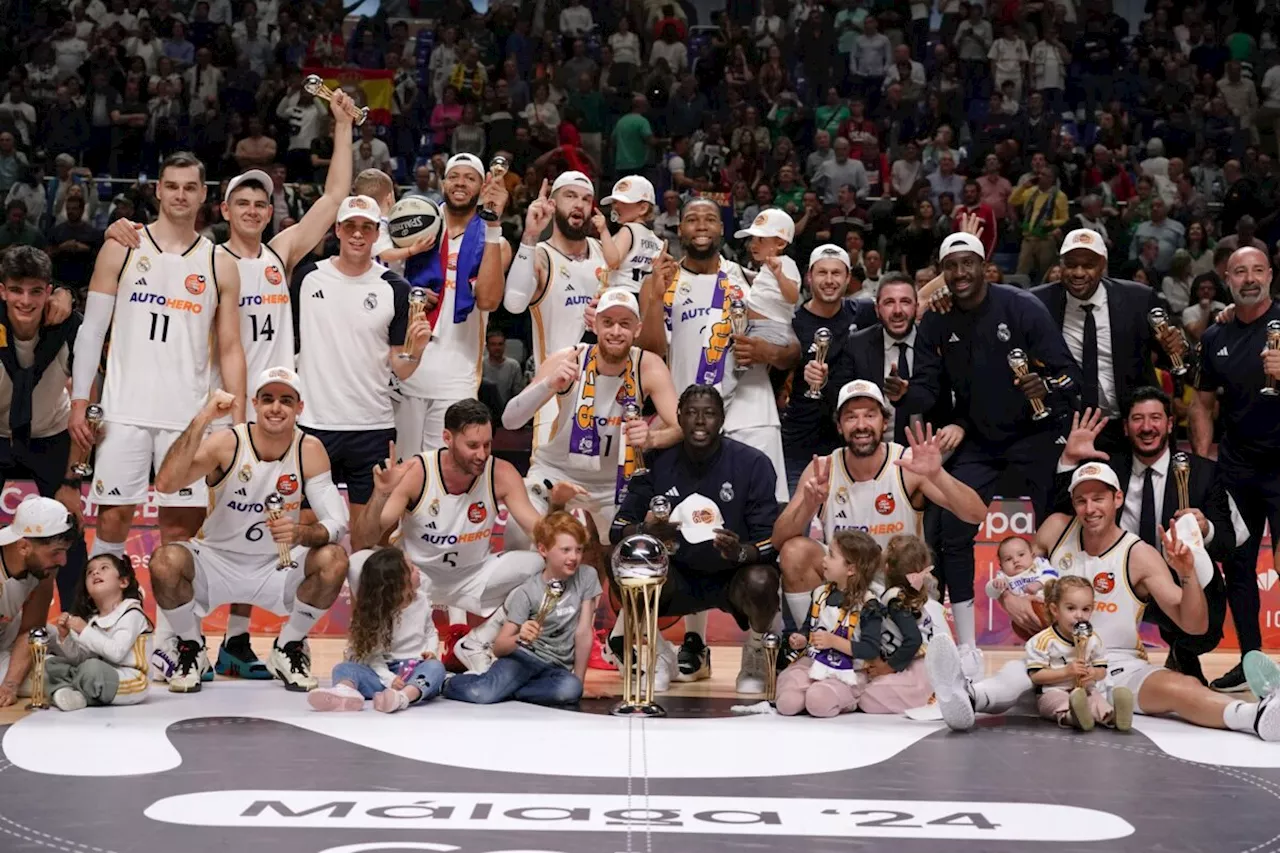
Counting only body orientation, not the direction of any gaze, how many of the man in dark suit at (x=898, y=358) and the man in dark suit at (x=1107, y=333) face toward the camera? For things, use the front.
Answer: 2

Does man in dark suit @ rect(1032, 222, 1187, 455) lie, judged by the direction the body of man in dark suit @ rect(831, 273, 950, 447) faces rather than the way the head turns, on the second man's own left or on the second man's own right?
on the second man's own left

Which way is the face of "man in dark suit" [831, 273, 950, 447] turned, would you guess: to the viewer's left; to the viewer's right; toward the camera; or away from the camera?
toward the camera

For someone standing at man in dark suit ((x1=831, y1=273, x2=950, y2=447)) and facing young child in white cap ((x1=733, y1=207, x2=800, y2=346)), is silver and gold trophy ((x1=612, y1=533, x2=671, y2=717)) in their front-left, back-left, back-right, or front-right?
front-left

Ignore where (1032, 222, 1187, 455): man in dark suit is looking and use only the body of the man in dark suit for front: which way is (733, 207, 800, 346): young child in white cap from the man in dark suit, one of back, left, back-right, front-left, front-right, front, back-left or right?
right

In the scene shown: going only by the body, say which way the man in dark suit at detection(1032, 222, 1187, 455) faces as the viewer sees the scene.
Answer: toward the camera

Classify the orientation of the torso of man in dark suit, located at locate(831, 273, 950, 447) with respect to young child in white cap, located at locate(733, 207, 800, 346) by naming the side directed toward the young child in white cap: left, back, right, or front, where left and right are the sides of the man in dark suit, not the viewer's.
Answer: right

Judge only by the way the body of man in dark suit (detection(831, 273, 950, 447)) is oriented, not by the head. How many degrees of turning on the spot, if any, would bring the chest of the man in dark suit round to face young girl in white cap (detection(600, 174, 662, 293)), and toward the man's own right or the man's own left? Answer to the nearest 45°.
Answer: approximately 90° to the man's own right

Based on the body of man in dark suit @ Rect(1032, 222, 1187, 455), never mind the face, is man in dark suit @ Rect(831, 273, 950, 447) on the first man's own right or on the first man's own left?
on the first man's own right

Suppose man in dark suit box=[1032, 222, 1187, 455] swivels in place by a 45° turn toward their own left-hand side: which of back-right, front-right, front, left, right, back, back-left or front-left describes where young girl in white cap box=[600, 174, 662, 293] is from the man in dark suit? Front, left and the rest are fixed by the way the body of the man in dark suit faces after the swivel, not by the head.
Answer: back-right

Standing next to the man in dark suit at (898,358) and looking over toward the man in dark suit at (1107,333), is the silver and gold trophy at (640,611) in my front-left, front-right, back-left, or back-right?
back-right

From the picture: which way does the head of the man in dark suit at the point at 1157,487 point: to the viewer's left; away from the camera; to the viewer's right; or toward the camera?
toward the camera

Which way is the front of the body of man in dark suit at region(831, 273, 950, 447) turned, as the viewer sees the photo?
toward the camera

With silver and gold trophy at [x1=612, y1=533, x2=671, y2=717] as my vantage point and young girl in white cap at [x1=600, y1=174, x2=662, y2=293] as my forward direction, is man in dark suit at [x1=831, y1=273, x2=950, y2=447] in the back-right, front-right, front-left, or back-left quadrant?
front-right

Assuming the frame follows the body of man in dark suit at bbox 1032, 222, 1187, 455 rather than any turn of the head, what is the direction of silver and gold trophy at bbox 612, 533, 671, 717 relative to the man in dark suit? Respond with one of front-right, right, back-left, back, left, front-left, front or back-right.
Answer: front-right

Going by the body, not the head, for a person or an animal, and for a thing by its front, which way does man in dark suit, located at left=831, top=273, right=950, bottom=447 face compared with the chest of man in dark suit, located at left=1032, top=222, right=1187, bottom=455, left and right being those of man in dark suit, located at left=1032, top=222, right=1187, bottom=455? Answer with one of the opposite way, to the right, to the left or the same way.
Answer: the same way
